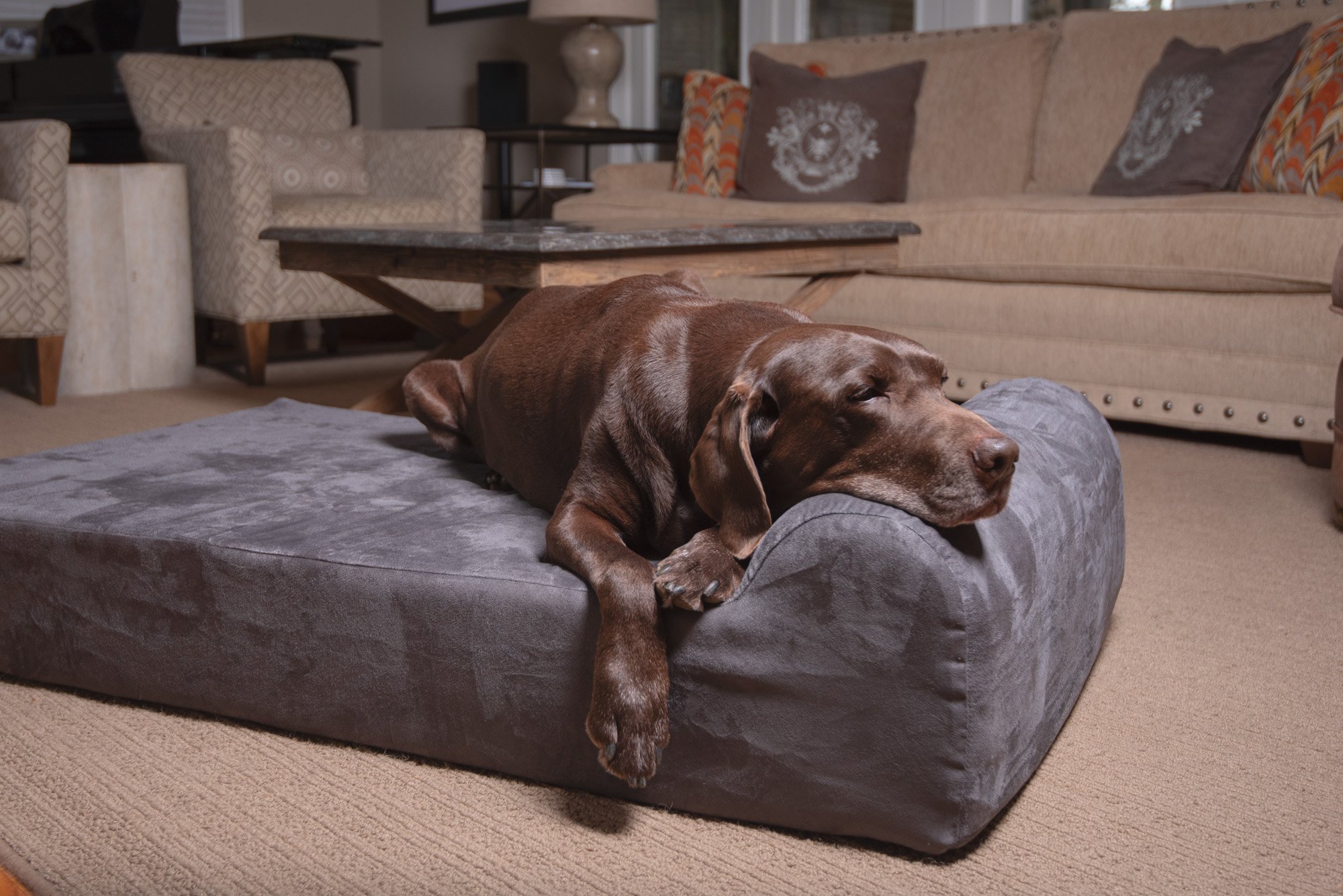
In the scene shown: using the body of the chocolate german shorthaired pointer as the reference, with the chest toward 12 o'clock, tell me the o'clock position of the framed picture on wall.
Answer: The framed picture on wall is roughly at 7 o'clock from the chocolate german shorthaired pointer.

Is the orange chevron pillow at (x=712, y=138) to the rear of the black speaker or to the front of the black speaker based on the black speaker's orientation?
to the front

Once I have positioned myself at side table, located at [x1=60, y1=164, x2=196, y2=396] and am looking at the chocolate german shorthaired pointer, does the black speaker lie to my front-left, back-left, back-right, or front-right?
back-left

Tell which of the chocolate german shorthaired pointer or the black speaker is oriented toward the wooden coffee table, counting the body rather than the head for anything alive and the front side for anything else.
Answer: the black speaker

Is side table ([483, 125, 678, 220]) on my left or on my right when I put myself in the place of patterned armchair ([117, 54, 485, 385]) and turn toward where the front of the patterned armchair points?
on my left

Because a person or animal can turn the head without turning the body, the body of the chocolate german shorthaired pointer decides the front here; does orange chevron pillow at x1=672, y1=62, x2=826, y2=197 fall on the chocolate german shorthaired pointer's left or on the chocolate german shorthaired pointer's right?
on the chocolate german shorthaired pointer's left

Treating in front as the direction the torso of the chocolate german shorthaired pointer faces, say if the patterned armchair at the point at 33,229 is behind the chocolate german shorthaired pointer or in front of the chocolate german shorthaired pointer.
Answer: behind

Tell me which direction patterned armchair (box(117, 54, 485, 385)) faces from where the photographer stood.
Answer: facing the viewer and to the right of the viewer

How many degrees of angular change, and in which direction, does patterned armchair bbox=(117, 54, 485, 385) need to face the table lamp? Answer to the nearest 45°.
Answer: approximately 90° to its left
